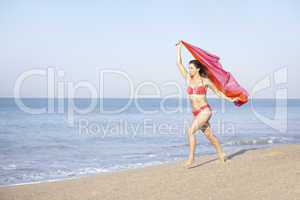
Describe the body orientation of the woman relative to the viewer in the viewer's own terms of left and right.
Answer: facing the viewer and to the left of the viewer
